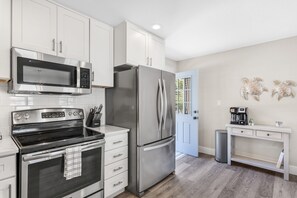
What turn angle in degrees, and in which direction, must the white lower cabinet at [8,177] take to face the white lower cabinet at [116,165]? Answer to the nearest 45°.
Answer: approximately 45° to its left

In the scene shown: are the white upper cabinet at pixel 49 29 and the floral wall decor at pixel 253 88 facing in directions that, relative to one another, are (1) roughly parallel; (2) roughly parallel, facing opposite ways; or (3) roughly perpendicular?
roughly perpendicular

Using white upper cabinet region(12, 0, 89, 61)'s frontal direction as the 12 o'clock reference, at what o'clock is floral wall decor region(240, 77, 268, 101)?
The floral wall decor is roughly at 11 o'clock from the white upper cabinet.

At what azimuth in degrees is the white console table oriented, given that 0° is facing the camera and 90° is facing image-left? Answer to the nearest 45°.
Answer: approximately 45°

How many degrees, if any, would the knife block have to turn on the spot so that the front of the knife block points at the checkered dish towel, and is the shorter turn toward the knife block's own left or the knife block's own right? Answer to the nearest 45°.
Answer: approximately 45° to the knife block's own right

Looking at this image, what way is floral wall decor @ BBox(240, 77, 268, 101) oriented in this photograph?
toward the camera

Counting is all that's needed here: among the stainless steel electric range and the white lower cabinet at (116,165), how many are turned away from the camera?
0

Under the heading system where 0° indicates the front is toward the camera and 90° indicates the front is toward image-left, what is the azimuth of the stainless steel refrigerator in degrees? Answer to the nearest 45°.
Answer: approximately 315°

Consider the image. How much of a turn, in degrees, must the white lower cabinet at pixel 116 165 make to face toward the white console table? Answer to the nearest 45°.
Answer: approximately 45° to its left
